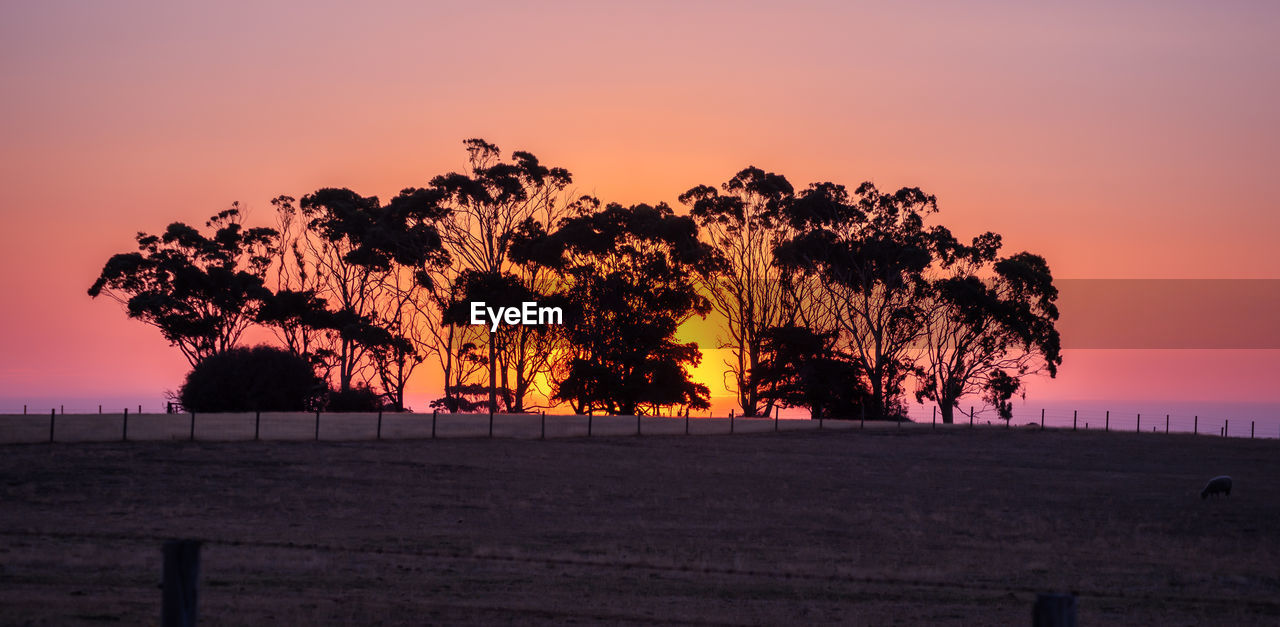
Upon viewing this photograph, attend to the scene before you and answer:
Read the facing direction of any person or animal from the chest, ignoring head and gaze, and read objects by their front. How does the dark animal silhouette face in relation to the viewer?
to the viewer's left

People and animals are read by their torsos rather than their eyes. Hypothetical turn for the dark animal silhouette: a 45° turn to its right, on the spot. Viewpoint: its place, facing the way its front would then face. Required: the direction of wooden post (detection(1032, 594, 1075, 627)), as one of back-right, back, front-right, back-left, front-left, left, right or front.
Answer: back-left

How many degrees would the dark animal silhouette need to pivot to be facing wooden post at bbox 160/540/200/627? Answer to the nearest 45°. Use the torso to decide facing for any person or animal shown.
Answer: approximately 90° to its left
